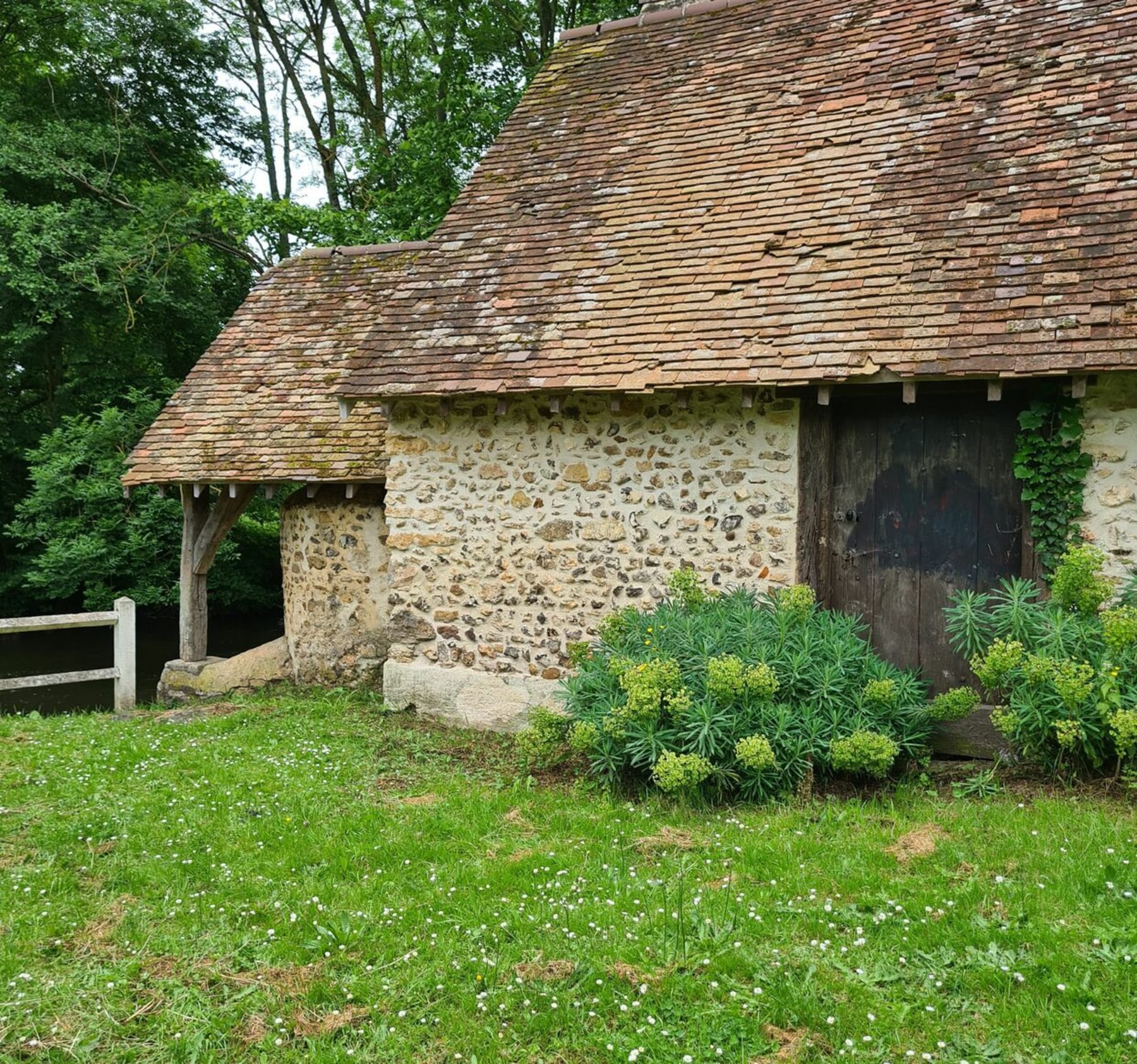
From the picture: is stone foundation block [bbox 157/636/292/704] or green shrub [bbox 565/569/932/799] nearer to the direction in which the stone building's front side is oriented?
the green shrub

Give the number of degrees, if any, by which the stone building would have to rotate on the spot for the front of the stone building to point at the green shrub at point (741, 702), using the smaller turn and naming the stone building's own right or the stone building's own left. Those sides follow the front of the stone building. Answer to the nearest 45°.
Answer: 0° — it already faces it

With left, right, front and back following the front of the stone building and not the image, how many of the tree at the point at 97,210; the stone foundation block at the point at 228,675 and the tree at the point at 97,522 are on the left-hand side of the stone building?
0

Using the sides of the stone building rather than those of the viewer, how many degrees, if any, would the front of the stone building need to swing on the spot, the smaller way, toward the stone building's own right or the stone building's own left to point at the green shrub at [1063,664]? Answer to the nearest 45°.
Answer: approximately 45° to the stone building's own left

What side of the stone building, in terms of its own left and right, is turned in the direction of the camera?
front

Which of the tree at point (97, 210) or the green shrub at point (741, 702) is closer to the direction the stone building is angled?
the green shrub

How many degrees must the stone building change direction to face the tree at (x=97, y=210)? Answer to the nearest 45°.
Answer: approximately 135° to its right

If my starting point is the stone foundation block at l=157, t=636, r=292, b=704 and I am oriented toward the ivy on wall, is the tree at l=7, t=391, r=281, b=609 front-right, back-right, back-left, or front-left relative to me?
back-left
